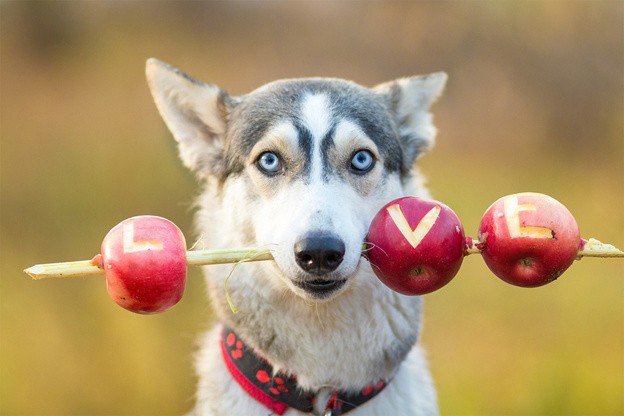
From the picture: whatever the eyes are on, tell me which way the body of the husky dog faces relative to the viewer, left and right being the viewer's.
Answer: facing the viewer
